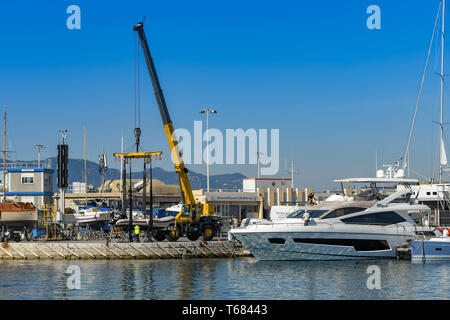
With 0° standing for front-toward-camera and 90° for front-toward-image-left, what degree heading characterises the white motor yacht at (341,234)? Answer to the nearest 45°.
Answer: approximately 90°
